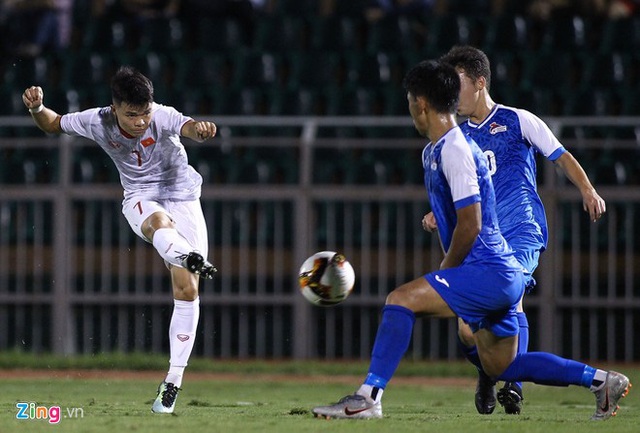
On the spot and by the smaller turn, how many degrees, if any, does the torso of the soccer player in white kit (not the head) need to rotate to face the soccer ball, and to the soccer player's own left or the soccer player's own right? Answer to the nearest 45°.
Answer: approximately 45° to the soccer player's own left

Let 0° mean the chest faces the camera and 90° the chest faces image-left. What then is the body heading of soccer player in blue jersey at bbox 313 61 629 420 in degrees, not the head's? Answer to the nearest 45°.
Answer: approximately 90°

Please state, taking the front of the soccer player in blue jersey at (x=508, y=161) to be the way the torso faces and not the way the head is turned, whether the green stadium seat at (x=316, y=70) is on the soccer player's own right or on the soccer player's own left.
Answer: on the soccer player's own right

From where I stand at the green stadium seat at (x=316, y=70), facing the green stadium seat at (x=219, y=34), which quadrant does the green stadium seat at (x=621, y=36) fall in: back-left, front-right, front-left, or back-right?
back-right

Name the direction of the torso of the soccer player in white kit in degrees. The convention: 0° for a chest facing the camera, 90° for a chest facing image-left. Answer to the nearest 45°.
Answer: approximately 0°

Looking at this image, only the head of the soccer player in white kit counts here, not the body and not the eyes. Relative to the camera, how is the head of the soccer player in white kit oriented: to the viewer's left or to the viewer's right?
to the viewer's right

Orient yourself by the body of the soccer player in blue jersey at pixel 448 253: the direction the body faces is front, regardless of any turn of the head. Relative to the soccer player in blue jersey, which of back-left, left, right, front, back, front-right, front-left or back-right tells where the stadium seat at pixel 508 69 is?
right

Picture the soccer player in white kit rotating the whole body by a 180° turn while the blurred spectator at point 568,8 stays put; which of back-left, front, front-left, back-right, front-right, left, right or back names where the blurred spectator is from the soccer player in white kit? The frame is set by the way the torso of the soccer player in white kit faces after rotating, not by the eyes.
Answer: front-right

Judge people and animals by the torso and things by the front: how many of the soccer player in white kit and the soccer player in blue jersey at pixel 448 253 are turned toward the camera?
1

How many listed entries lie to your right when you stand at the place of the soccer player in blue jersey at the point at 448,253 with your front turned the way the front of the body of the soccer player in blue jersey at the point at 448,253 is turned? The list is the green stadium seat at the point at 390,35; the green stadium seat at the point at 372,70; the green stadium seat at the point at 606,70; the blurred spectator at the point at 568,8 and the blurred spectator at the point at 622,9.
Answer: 5

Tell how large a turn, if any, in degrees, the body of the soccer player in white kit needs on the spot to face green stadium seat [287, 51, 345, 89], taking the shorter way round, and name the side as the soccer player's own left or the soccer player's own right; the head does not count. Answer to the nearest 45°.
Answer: approximately 180°

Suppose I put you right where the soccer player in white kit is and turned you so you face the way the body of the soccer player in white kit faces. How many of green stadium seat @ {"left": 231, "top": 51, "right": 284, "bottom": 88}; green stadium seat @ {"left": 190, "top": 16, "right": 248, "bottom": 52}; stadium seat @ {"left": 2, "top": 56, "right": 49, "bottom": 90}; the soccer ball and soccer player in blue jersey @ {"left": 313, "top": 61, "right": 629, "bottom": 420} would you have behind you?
3

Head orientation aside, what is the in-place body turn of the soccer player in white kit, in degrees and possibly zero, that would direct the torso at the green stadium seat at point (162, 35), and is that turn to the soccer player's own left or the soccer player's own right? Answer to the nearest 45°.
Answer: approximately 180°
